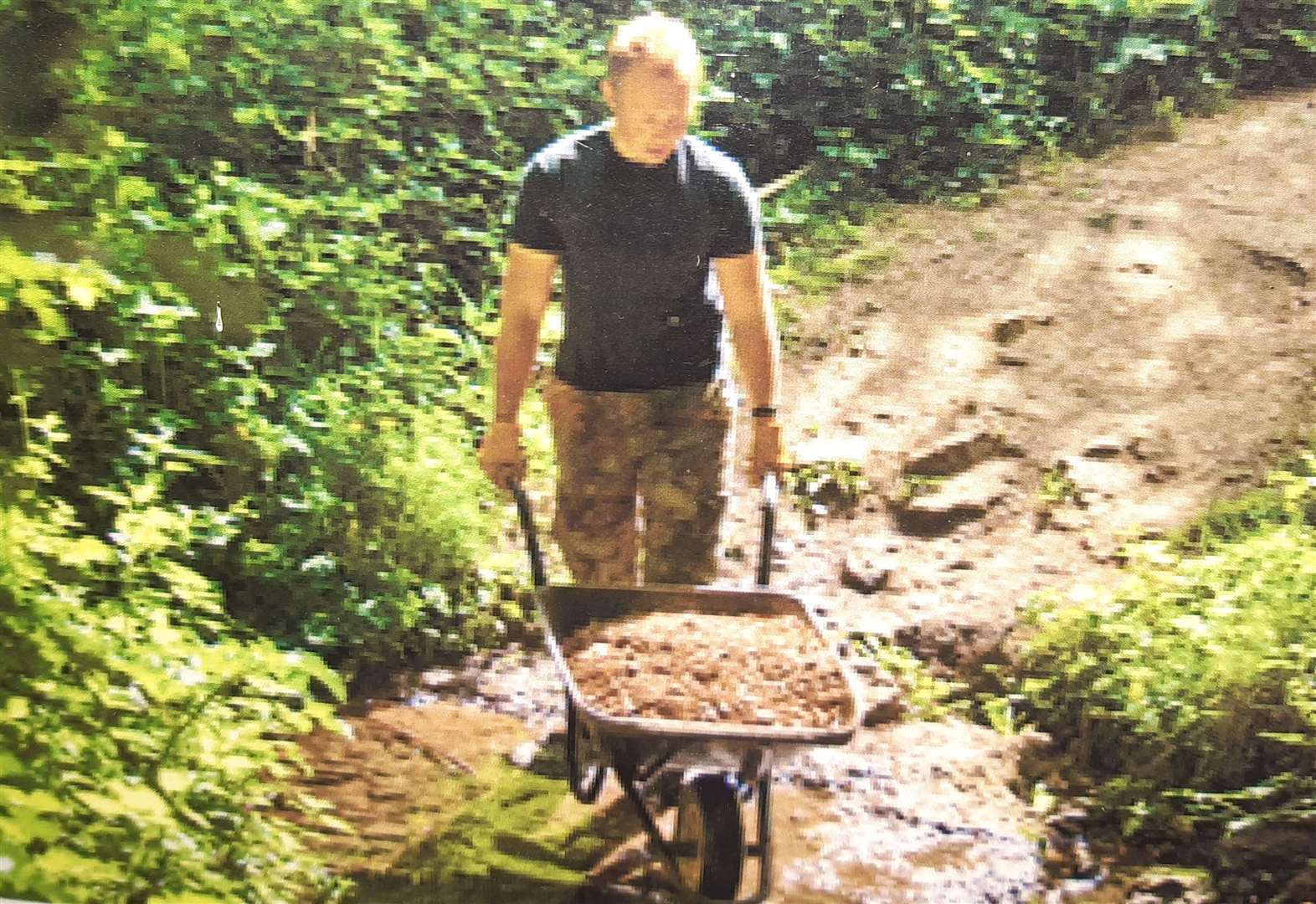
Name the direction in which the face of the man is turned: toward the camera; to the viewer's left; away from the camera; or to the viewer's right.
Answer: toward the camera

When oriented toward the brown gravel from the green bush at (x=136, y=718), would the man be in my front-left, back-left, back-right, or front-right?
front-left

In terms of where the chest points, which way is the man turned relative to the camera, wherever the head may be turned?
toward the camera

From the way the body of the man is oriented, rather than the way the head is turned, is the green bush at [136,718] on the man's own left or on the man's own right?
on the man's own right
